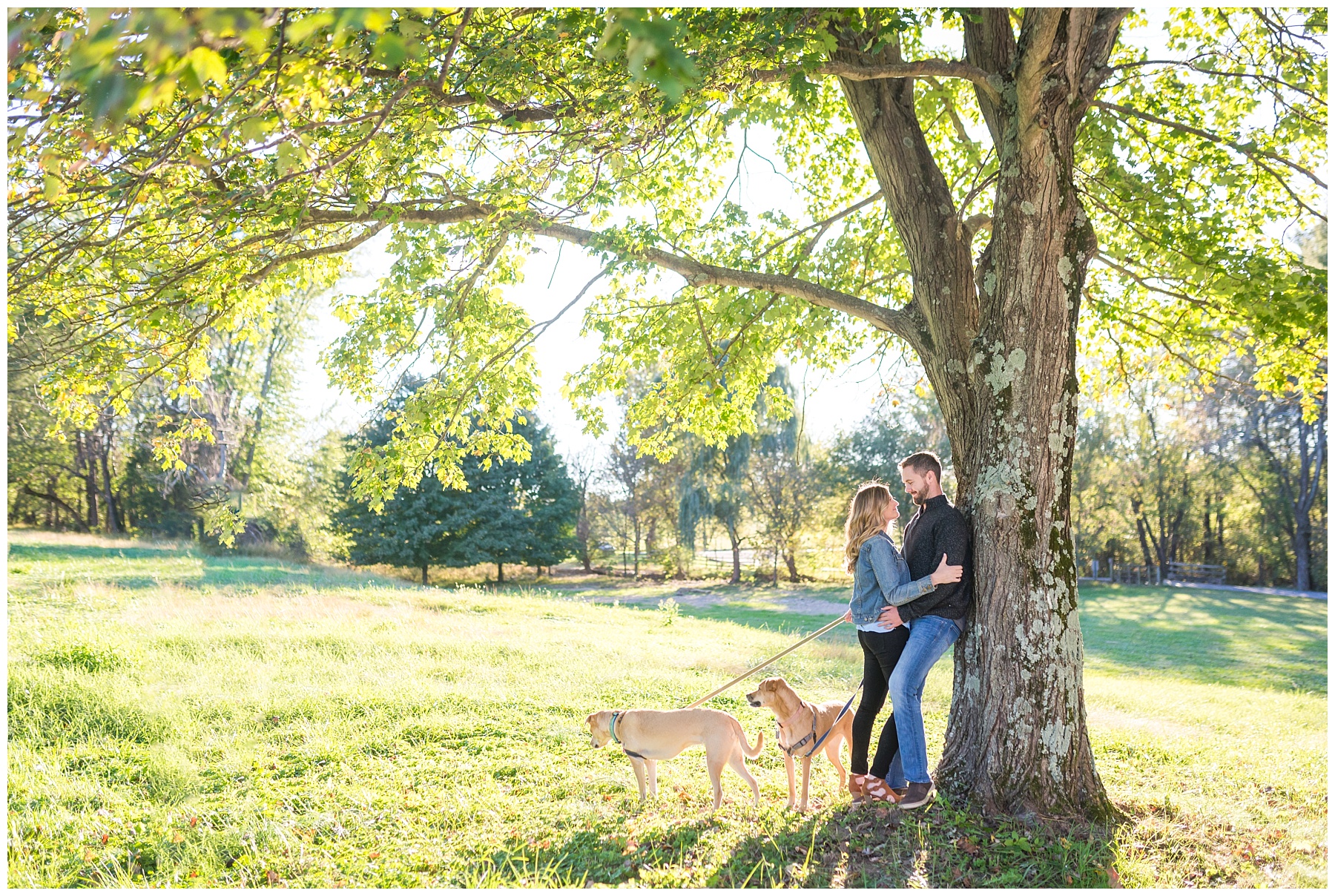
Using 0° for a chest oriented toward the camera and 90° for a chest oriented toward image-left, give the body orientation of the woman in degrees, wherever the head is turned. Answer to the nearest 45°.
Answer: approximately 270°

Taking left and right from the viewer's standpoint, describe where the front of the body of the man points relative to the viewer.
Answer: facing to the left of the viewer

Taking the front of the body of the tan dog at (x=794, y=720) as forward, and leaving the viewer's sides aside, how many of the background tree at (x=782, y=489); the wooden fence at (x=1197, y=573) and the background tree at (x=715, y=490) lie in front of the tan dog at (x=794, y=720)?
0

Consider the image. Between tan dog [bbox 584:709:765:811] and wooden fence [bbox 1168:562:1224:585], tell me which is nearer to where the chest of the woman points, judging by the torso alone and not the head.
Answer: the wooden fence

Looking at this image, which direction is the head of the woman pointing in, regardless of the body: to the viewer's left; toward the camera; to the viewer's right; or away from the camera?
to the viewer's right

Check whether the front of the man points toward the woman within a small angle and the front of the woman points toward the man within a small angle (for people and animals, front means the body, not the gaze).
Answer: yes

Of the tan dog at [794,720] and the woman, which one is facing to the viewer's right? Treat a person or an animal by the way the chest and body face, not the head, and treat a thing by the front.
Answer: the woman

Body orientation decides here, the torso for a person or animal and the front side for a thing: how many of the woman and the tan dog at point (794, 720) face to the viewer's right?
1

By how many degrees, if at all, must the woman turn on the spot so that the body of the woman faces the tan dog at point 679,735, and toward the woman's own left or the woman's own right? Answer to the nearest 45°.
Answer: approximately 135° to the woman's own right

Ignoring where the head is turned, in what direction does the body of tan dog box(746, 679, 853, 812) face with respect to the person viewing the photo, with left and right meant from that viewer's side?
facing the viewer and to the left of the viewer

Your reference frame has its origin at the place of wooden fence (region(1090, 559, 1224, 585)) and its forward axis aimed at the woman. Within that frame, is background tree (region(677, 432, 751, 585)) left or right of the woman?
right

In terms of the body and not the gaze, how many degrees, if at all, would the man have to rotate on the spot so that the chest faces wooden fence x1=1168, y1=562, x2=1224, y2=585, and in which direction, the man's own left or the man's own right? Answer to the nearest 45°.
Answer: approximately 90° to the man's own right

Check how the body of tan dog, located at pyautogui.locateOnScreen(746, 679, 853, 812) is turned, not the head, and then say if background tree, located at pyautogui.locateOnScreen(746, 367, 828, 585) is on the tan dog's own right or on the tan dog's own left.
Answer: on the tan dog's own right

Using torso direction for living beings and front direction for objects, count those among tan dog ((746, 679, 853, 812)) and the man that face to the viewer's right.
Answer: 0

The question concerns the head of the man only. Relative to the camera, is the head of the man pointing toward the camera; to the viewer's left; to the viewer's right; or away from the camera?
to the viewer's left
